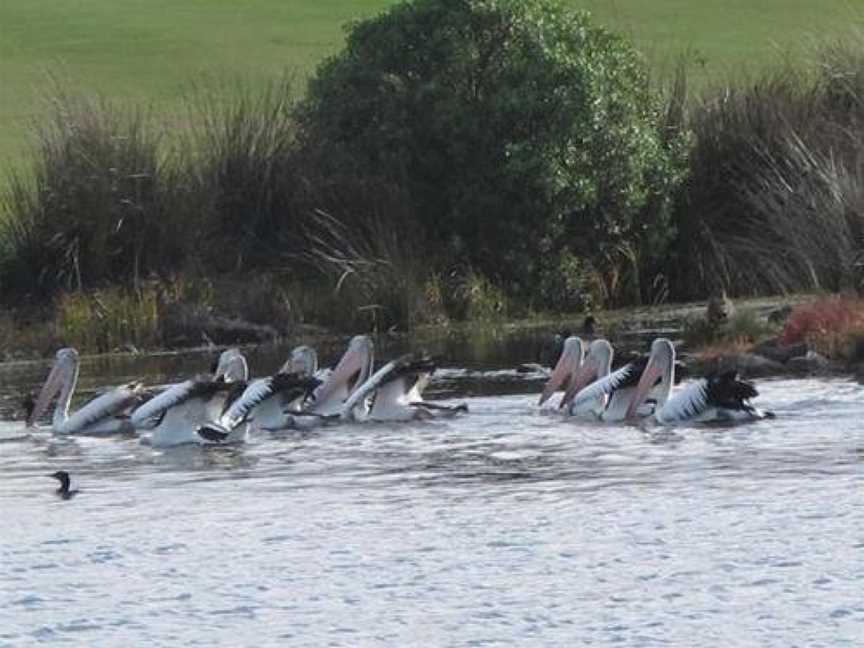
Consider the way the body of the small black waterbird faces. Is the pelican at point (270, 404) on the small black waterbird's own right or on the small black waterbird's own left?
on the small black waterbird's own right

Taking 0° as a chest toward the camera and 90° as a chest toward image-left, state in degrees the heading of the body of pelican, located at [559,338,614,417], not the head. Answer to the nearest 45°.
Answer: approximately 90°

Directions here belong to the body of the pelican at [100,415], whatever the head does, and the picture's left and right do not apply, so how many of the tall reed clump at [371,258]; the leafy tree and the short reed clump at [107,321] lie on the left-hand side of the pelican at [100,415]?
0

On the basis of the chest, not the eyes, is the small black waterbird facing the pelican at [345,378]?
no

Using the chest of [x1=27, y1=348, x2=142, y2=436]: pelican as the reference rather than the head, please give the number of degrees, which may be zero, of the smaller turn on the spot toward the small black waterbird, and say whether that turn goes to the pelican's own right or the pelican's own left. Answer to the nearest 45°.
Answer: approximately 90° to the pelican's own left

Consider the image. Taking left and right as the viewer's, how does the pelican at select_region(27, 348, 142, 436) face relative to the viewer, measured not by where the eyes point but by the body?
facing to the left of the viewer

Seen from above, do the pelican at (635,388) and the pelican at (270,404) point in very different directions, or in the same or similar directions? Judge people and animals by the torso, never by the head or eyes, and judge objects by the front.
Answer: same or similar directions
